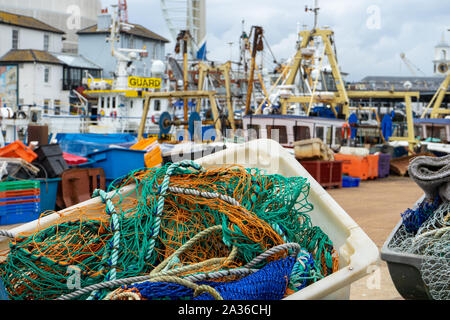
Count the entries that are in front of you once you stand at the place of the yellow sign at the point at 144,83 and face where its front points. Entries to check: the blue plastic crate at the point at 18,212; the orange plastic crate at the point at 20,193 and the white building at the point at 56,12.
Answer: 2

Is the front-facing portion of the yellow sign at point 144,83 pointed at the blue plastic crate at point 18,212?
yes

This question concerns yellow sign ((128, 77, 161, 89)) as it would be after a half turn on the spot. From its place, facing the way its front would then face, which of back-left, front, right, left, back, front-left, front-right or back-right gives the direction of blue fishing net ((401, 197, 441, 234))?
back

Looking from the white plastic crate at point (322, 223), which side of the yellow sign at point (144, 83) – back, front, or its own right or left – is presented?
front

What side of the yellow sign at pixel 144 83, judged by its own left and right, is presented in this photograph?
front

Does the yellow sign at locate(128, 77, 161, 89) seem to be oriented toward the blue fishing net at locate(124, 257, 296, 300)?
yes

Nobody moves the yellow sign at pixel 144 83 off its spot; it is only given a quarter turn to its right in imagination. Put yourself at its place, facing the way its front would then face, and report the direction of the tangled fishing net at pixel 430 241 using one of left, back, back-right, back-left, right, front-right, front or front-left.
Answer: left

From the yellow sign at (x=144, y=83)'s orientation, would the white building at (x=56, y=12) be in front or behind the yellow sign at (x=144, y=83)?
behind

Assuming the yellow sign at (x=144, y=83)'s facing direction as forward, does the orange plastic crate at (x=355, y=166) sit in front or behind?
in front

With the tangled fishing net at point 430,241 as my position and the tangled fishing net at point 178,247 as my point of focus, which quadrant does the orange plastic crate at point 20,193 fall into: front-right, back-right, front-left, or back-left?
front-right

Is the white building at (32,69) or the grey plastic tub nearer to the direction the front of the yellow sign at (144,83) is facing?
the grey plastic tub

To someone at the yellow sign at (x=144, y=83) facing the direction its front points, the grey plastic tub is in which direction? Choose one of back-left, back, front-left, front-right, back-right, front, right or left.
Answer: front

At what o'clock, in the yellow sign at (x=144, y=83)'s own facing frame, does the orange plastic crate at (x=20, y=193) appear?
The orange plastic crate is roughly at 12 o'clock from the yellow sign.

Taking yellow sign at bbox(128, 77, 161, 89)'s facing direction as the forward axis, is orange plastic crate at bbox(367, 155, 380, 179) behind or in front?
in front

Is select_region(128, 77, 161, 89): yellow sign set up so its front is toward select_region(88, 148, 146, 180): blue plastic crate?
yes
